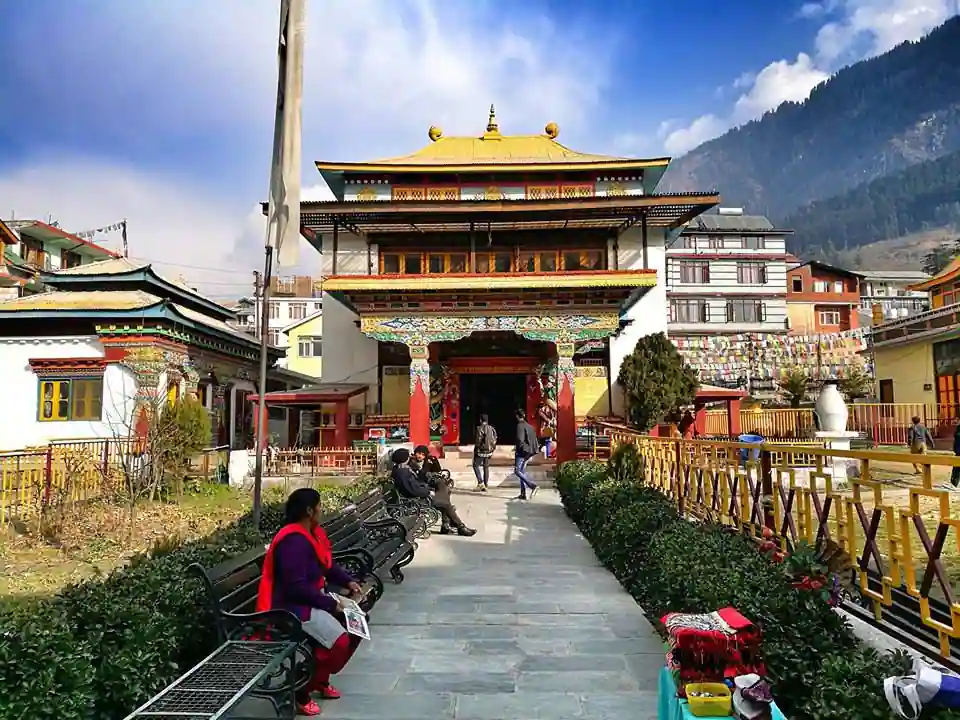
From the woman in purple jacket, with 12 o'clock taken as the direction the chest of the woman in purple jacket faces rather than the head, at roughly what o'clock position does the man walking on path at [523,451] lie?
The man walking on path is roughly at 10 o'clock from the woman in purple jacket.

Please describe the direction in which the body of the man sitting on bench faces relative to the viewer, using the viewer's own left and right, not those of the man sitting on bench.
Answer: facing to the right of the viewer

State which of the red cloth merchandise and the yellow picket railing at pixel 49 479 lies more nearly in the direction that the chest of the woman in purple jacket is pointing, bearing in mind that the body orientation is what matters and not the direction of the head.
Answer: the red cloth merchandise

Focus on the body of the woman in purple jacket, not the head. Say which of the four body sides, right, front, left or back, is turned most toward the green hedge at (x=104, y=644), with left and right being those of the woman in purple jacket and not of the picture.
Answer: back

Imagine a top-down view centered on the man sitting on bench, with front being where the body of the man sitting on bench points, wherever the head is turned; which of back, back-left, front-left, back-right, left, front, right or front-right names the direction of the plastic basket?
right

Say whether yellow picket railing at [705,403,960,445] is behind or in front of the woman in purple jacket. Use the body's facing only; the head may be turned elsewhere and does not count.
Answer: in front

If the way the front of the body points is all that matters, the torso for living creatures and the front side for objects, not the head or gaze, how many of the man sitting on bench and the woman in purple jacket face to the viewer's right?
2

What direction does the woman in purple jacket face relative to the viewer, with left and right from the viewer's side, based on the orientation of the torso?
facing to the right of the viewer

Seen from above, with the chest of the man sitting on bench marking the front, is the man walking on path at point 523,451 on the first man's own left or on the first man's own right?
on the first man's own left

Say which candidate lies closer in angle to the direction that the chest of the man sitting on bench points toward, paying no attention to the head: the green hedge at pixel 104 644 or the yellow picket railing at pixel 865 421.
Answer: the yellow picket railing

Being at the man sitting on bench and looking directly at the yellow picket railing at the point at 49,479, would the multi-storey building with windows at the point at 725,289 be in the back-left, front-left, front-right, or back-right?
back-right
